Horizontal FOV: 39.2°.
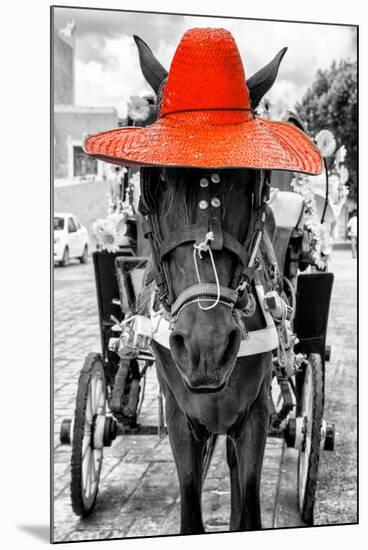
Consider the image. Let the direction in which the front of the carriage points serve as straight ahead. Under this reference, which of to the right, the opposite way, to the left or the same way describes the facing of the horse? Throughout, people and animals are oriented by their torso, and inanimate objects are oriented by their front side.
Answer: the same way

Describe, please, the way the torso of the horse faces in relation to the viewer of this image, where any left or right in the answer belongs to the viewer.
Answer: facing the viewer

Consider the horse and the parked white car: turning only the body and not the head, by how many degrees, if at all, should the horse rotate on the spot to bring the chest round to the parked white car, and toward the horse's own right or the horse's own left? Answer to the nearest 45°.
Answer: approximately 135° to the horse's own right

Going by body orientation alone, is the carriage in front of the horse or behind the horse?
behind

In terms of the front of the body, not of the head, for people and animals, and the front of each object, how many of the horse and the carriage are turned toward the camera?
2

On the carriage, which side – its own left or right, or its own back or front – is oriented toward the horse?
front

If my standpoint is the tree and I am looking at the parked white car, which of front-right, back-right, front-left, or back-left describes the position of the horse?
front-left
